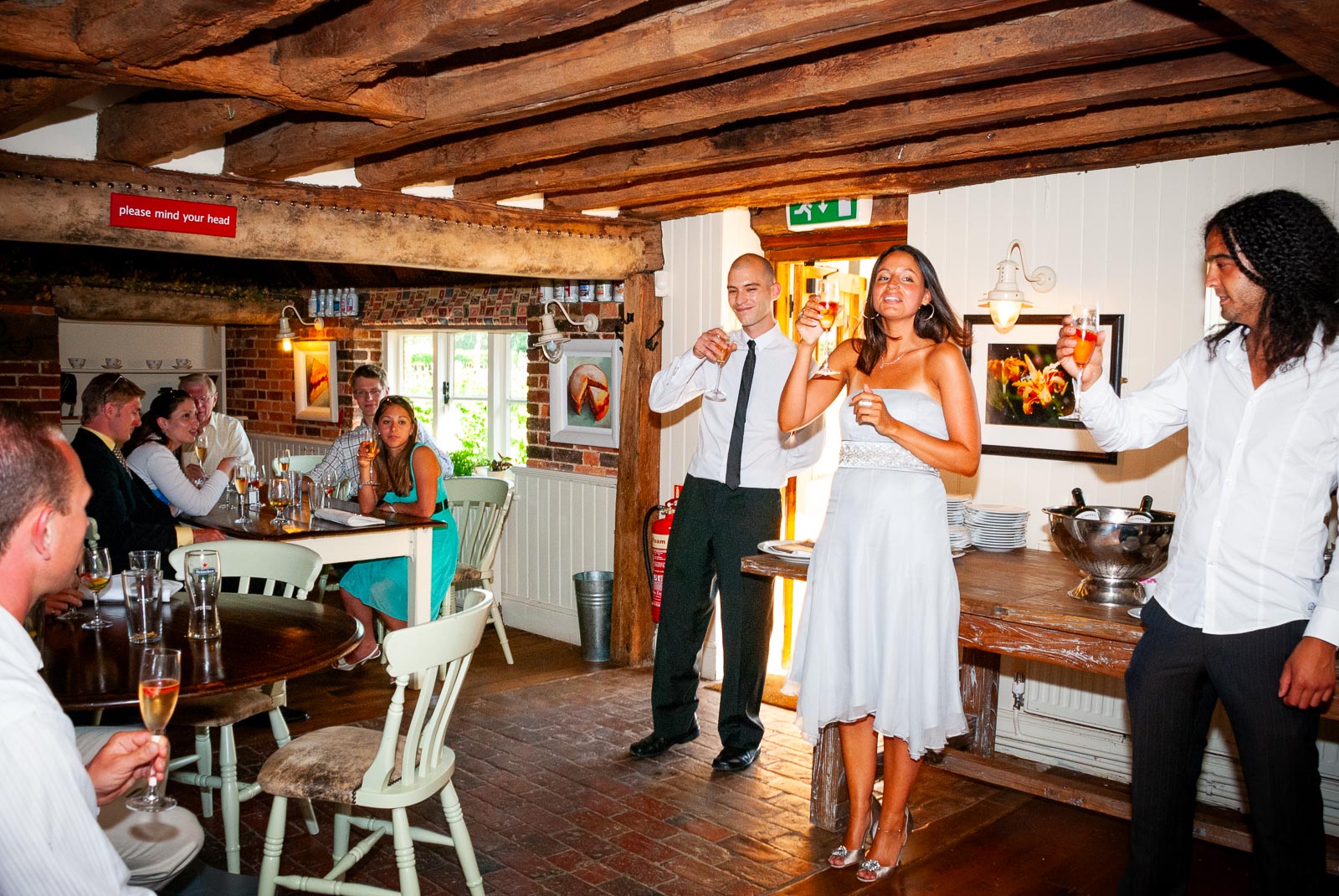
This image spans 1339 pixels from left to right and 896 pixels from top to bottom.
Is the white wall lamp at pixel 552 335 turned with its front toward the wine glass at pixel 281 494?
yes

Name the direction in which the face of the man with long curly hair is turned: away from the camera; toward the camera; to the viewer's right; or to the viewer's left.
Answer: to the viewer's left

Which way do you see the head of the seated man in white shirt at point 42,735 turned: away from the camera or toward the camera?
away from the camera

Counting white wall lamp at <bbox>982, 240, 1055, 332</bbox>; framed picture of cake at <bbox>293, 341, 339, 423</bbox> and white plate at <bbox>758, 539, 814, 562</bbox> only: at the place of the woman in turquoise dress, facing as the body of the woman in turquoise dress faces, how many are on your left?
2

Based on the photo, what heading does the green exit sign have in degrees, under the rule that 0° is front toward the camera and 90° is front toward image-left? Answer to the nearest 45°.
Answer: approximately 45°

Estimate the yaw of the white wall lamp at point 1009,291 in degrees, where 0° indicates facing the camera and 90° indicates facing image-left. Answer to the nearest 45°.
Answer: approximately 45°

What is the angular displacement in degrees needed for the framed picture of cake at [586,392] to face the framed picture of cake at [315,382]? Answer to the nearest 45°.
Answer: approximately 90° to its right

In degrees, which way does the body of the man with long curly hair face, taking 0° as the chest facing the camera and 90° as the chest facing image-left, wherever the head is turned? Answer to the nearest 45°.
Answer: approximately 45°

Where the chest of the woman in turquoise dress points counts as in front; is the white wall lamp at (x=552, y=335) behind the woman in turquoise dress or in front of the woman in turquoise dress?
behind

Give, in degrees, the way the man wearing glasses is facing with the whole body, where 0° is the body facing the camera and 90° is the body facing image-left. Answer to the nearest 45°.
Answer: approximately 0°

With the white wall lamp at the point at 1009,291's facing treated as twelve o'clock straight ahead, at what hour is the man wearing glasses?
The man wearing glasses is roughly at 2 o'clock from the white wall lamp.

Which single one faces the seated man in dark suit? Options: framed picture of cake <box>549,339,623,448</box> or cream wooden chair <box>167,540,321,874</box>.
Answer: the framed picture of cake

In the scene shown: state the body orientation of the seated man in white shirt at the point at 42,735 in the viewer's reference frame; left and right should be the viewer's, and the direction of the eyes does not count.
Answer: facing away from the viewer and to the right of the viewer

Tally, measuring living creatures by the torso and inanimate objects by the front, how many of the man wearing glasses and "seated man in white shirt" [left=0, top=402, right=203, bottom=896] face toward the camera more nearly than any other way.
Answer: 1
